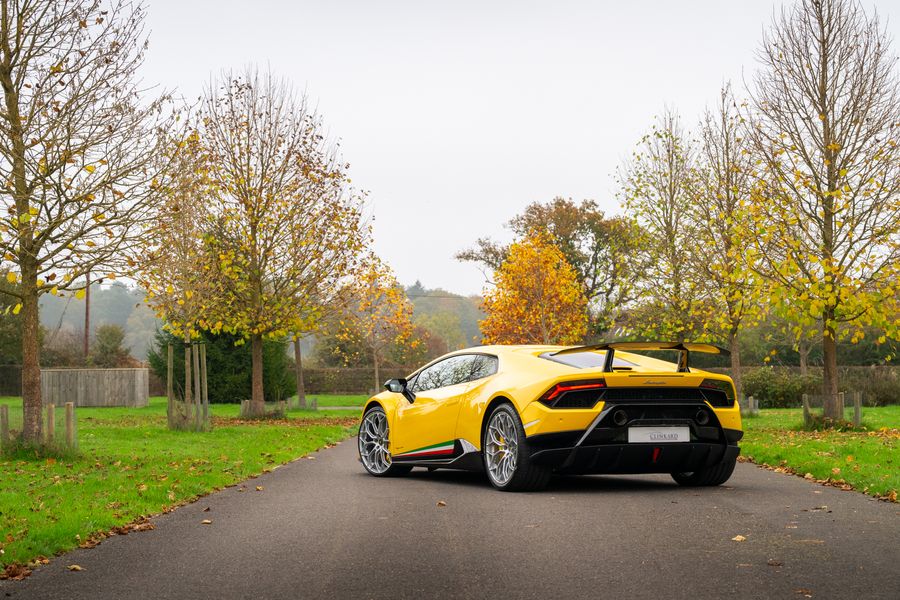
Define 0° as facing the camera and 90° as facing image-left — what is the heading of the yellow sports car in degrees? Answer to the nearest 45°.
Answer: approximately 135°

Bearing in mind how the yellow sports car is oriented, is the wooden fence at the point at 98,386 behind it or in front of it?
in front

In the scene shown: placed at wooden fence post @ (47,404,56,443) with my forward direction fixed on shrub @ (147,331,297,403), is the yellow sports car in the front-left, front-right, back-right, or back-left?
back-right

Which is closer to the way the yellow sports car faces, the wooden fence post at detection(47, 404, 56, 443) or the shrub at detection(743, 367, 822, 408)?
the wooden fence post

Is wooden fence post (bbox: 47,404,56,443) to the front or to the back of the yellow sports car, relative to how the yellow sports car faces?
to the front

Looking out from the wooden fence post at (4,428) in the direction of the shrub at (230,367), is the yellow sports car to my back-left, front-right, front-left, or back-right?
back-right

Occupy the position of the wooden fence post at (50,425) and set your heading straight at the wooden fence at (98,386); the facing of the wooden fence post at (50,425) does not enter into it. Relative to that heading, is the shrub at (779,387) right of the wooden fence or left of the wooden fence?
right

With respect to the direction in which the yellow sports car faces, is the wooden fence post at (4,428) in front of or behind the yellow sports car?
in front
